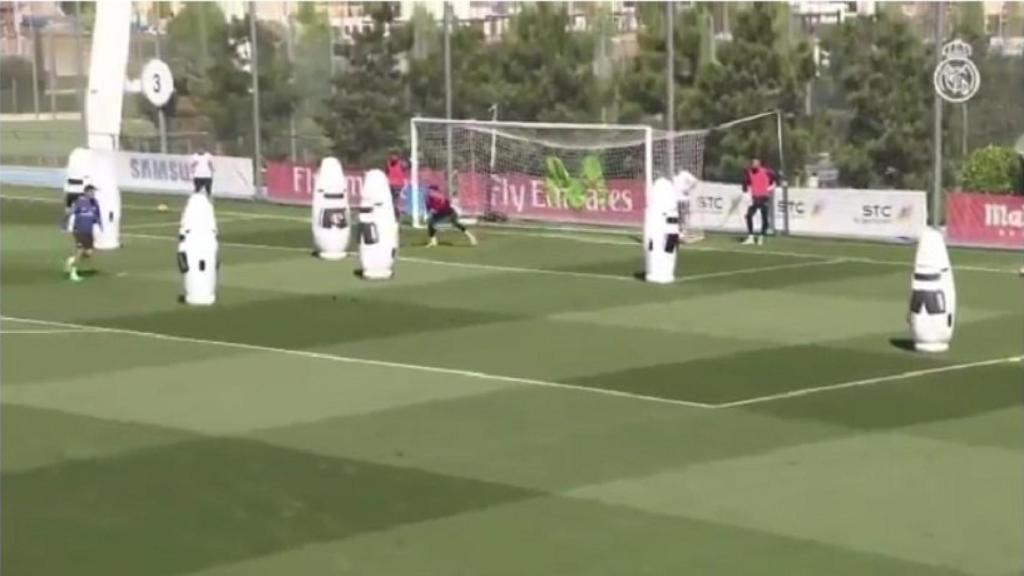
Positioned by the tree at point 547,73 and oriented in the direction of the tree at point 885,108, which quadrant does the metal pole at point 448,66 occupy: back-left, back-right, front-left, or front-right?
back-right

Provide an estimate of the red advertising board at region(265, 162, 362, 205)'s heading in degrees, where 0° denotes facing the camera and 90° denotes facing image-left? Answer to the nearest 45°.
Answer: approximately 0°

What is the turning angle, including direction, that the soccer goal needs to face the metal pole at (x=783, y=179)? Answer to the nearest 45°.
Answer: approximately 135° to its left

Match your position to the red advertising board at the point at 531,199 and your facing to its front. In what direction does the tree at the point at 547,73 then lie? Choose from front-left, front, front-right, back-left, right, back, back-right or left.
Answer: back

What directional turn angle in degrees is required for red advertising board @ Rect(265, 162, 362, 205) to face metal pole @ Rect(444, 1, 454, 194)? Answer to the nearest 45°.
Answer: approximately 45° to its left

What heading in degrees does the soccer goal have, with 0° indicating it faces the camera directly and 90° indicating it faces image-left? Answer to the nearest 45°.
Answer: approximately 45°

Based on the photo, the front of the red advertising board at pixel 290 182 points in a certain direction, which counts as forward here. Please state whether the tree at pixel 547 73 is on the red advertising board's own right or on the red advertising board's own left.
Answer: on the red advertising board's own left

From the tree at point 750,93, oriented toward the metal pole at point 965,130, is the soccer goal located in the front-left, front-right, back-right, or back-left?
back-right

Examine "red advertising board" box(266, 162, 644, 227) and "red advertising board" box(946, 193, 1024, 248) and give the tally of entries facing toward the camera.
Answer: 2
